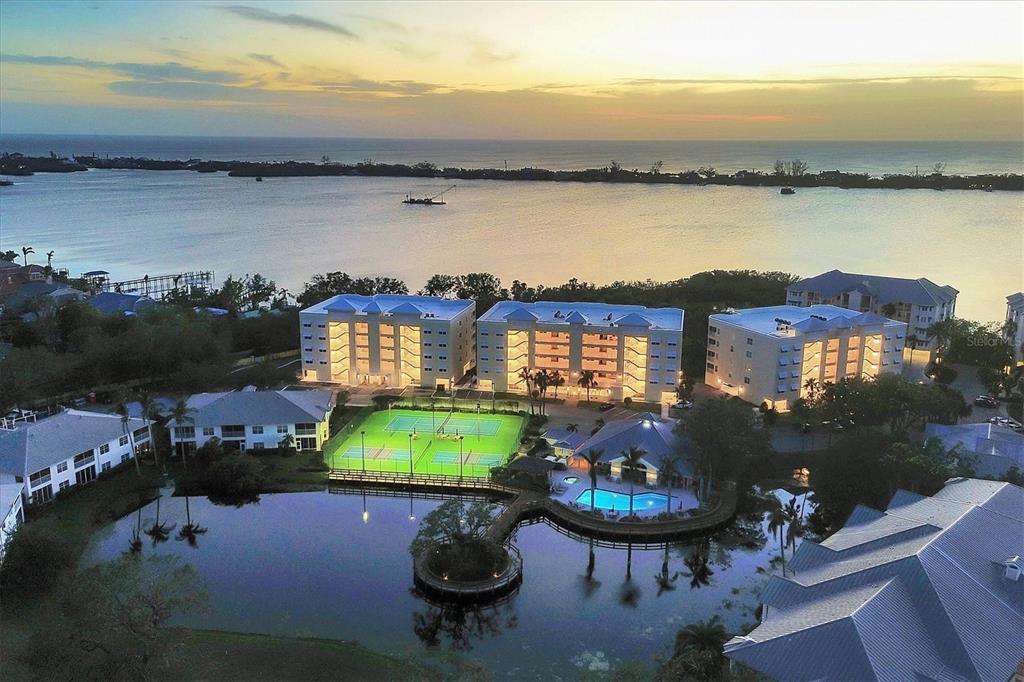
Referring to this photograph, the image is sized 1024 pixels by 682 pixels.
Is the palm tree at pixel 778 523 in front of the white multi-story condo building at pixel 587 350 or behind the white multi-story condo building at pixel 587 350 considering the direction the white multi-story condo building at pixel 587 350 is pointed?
in front

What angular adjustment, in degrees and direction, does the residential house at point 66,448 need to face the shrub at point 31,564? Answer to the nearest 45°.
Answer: approximately 45° to its right

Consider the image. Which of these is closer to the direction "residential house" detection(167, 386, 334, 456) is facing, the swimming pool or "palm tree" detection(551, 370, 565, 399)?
the swimming pool

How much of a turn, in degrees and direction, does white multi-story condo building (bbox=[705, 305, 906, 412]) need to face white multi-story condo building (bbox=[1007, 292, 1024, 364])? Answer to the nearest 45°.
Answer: approximately 90° to its left

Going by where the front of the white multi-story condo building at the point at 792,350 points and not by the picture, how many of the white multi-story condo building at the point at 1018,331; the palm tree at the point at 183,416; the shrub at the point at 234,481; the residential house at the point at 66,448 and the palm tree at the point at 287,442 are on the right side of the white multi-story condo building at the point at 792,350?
4

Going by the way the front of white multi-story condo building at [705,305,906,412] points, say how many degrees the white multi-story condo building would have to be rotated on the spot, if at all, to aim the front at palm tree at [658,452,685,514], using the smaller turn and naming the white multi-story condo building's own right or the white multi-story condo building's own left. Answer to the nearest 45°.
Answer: approximately 45° to the white multi-story condo building's own right

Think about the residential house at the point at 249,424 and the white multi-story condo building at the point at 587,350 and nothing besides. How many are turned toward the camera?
2

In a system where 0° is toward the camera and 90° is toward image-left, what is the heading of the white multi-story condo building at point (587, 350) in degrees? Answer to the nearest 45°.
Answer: approximately 0°

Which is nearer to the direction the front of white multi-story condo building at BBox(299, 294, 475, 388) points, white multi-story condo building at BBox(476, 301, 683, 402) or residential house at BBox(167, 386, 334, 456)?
the residential house

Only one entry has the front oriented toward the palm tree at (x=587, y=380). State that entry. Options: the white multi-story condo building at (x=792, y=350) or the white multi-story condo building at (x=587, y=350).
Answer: the white multi-story condo building at (x=587, y=350)

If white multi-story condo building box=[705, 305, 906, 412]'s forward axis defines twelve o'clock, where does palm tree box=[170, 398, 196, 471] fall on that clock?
The palm tree is roughly at 3 o'clock from the white multi-story condo building.

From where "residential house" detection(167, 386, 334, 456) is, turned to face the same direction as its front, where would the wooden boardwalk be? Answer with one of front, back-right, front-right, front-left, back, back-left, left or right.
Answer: front-left

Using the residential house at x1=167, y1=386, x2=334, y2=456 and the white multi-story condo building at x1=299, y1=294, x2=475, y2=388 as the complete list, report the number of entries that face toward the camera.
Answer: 2

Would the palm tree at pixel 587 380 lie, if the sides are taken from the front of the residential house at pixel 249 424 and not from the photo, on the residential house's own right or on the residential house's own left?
on the residential house's own left
